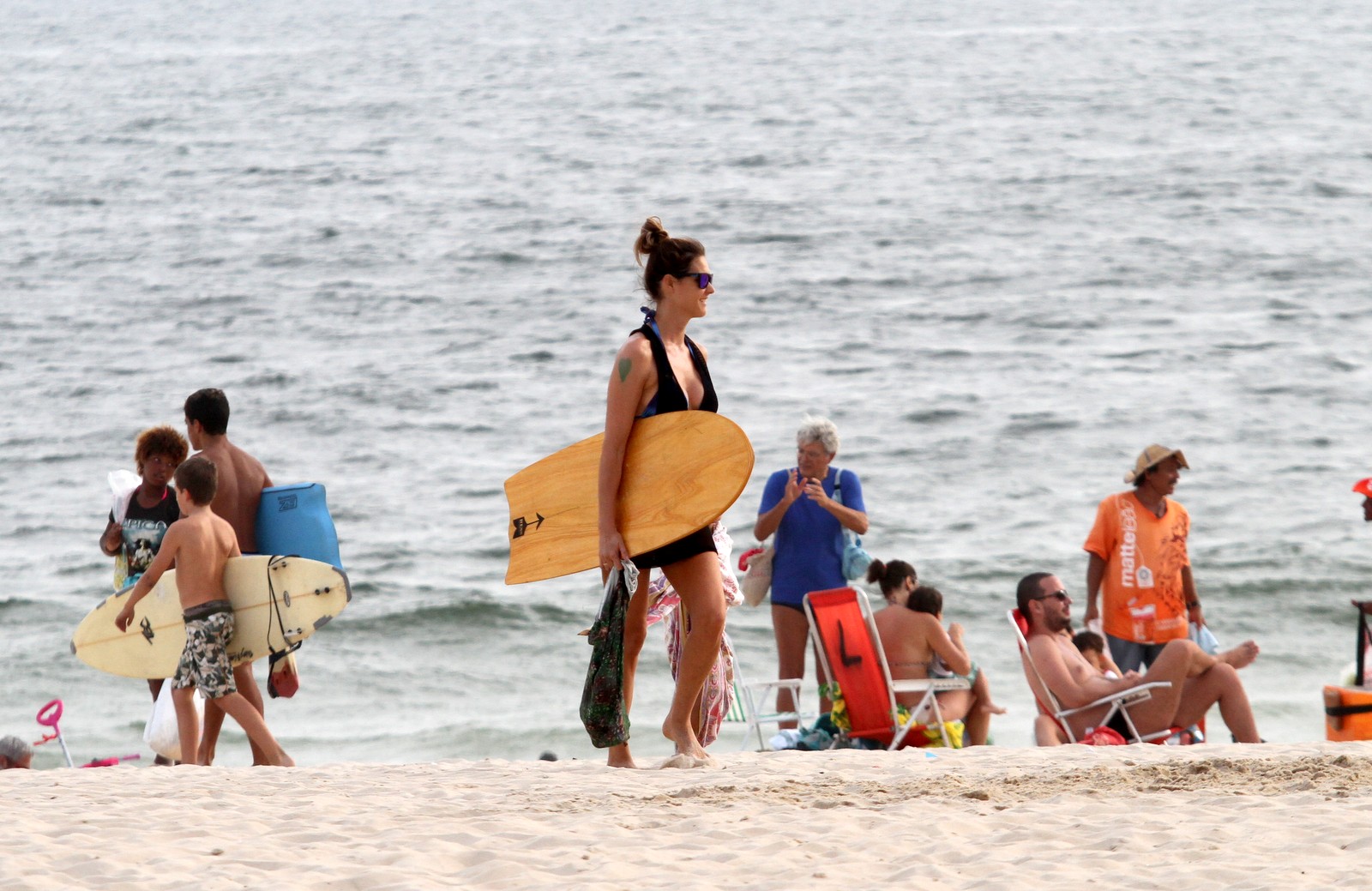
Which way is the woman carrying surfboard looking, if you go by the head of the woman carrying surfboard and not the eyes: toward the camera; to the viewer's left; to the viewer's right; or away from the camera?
to the viewer's right

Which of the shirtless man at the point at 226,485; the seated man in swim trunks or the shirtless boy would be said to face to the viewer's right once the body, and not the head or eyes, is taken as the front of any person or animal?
the seated man in swim trunks

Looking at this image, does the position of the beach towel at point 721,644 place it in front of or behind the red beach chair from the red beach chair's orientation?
behind

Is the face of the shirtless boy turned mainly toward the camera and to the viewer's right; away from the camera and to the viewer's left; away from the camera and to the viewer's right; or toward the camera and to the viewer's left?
away from the camera and to the viewer's left

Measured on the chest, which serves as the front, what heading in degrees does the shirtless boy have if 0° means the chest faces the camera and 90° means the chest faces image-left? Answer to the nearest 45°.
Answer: approximately 135°

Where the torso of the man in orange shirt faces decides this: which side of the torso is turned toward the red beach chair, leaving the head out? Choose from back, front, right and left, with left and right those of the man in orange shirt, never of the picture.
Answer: right

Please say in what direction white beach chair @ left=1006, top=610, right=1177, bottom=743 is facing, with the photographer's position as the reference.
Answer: facing to the right of the viewer

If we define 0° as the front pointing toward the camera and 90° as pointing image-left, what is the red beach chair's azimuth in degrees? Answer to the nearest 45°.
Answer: approximately 225°

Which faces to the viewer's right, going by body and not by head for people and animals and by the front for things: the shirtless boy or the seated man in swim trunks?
the seated man in swim trunks

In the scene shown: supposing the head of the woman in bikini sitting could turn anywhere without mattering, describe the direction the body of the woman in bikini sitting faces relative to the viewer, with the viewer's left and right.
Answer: facing away from the viewer and to the right of the viewer

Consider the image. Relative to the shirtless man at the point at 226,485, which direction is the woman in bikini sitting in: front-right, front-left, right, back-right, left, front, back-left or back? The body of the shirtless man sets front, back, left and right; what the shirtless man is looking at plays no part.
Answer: back-right
